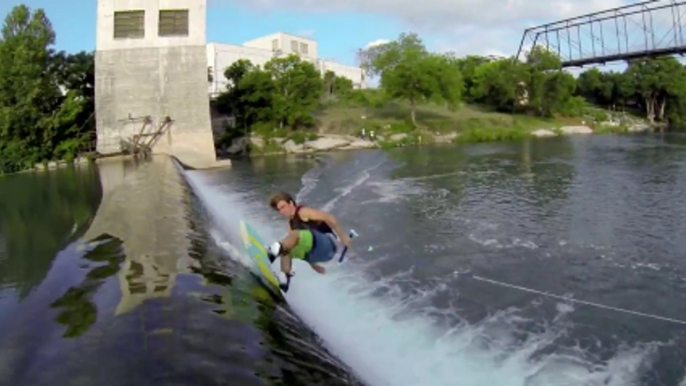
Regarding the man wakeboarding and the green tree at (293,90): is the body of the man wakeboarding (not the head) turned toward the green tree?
no

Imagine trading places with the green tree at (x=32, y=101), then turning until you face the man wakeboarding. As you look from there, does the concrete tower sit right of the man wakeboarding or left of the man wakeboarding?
left

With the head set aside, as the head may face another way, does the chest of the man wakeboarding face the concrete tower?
no
